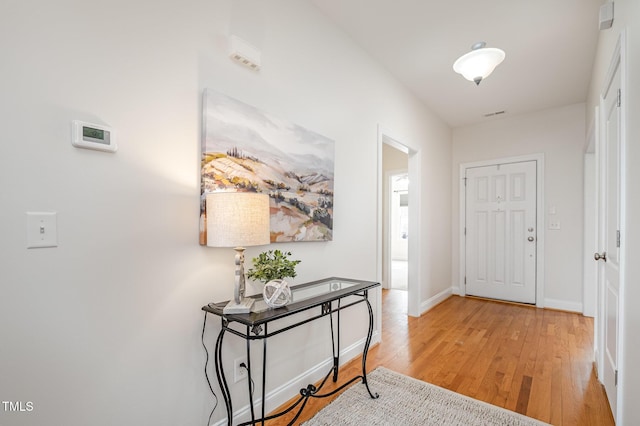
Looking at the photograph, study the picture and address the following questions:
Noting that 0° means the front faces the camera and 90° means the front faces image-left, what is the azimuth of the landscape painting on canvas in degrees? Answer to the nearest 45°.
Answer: approximately 315°

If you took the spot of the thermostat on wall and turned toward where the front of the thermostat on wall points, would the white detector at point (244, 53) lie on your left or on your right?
on your left

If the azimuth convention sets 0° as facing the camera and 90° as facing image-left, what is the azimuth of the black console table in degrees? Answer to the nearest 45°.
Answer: approximately 315°

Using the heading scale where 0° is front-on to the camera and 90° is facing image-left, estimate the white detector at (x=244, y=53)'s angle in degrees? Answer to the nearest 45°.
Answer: approximately 315°

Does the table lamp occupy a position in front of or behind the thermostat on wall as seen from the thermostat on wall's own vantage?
in front

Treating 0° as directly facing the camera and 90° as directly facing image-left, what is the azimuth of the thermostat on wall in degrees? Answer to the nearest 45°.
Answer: approximately 315°
